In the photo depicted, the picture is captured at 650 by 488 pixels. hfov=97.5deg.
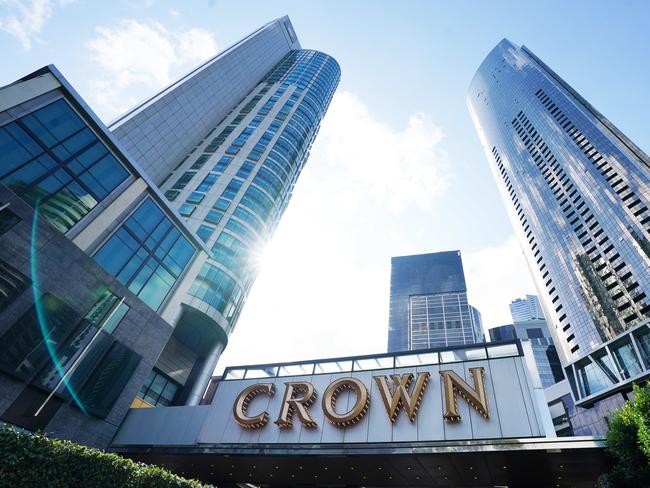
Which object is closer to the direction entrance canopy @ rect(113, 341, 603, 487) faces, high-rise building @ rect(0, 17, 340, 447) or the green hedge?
the green hedge

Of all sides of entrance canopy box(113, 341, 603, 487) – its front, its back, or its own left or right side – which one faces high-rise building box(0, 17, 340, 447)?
right

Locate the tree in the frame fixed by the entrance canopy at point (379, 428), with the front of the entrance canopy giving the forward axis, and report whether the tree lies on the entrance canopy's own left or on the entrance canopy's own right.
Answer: on the entrance canopy's own left

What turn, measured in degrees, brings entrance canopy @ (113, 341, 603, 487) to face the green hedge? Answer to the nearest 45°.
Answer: approximately 45° to its right

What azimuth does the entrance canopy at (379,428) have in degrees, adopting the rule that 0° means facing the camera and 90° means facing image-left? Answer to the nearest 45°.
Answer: approximately 0°

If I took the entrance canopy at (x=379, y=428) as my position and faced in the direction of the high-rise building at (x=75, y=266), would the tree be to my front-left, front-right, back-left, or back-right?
back-left
